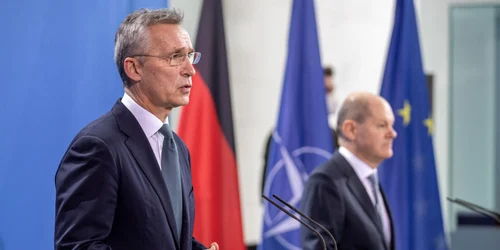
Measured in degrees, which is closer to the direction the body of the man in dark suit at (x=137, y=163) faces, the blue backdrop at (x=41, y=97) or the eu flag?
the eu flag

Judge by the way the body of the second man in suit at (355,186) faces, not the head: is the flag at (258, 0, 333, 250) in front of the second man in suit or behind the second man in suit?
behind

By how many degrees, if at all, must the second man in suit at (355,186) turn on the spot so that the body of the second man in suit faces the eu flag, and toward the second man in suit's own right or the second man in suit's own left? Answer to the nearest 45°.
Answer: approximately 135° to the second man in suit's own left

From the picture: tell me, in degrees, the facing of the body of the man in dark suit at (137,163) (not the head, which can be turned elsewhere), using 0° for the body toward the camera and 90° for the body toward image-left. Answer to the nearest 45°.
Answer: approximately 315°

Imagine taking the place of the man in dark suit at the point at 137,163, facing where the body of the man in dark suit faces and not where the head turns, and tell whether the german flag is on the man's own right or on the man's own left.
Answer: on the man's own left

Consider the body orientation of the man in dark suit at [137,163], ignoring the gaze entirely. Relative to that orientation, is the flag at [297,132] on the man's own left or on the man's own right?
on the man's own left
